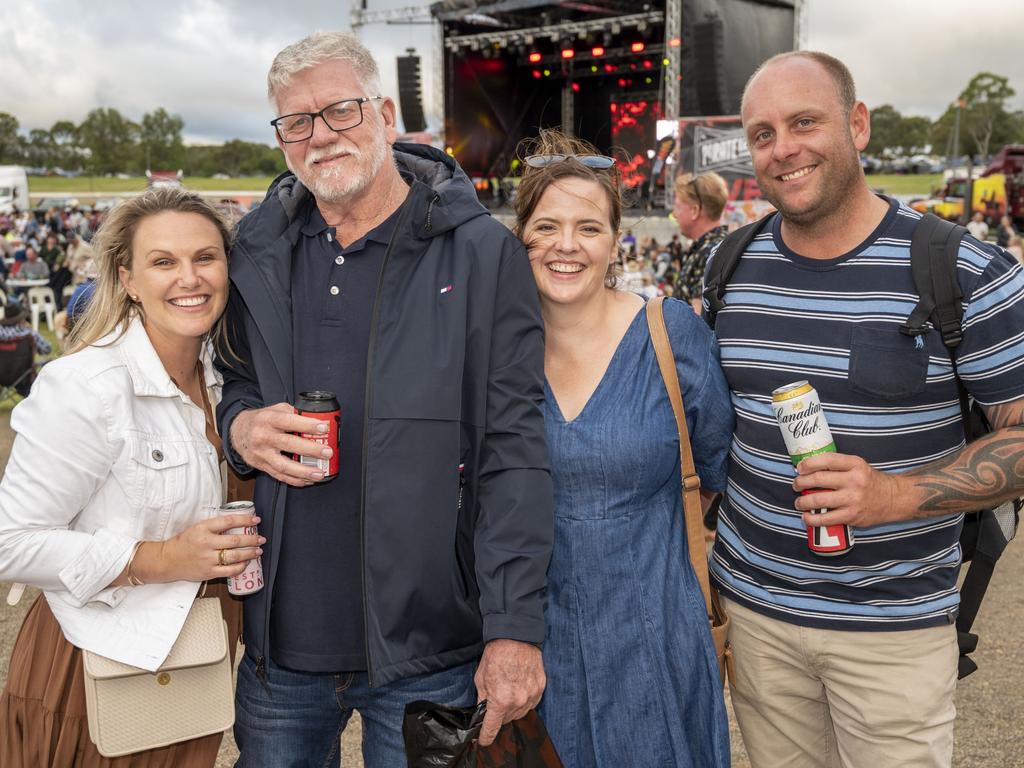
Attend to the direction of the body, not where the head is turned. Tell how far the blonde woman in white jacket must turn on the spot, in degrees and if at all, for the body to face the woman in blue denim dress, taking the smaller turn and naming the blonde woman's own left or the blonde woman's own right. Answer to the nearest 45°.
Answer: approximately 45° to the blonde woman's own left

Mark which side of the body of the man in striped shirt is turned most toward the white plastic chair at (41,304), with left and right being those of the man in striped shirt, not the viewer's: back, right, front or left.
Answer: right

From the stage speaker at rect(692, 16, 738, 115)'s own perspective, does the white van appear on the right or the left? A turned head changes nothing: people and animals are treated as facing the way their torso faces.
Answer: on its right

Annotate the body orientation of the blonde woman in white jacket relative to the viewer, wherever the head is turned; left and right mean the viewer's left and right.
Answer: facing the viewer and to the right of the viewer

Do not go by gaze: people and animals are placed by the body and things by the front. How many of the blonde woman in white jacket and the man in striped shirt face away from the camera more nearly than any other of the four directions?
0

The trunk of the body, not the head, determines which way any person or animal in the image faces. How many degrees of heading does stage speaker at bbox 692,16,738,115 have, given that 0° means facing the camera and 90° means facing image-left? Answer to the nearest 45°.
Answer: approximately 45°

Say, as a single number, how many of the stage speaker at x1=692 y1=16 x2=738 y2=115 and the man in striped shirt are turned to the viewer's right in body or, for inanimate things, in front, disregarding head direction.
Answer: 0

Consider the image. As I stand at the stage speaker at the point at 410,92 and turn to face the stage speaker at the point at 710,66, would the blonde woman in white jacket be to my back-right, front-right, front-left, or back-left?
front-right

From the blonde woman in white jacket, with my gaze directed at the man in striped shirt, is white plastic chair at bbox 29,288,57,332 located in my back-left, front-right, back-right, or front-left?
back-left

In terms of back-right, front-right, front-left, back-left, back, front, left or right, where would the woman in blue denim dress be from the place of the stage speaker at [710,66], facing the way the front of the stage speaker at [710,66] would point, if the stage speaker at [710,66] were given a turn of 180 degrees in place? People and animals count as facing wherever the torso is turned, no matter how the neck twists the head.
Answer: back-right

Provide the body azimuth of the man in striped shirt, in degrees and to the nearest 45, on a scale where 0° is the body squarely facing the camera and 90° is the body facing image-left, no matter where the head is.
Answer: approximately 45°

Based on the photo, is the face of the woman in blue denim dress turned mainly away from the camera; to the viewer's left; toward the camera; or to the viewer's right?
toward the camera

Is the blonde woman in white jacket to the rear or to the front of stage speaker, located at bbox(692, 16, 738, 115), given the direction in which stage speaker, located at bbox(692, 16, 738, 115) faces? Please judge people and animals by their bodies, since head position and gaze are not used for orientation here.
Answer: to the front

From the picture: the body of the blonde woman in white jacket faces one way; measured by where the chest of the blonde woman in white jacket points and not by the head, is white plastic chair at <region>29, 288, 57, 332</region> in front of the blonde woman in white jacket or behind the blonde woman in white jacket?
behind
